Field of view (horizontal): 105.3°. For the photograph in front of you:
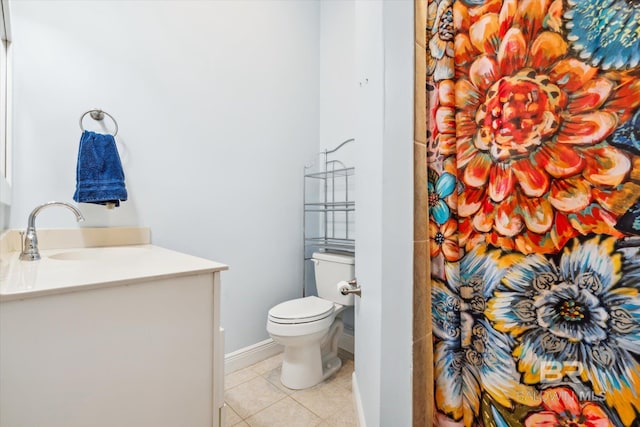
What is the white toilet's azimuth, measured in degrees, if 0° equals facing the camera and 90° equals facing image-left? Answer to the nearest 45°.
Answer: approximately 45°

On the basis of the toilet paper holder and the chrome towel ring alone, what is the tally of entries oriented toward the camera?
1

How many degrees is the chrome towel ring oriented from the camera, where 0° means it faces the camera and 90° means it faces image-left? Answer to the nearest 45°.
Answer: approximately 0°

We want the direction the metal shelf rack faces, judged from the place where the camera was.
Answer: facing the viewer and to the left of the viewer

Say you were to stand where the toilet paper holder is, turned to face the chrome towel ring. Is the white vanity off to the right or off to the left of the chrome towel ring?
left

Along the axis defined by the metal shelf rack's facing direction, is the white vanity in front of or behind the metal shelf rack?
in front

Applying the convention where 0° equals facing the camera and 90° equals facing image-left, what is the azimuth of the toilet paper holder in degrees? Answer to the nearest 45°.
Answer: approximately 90°

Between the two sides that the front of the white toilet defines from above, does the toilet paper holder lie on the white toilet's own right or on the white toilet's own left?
on the white toilet's own left

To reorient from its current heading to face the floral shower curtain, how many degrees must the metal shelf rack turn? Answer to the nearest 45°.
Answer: approximately 45° to its left

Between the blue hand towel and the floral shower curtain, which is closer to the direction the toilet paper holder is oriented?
the blue hand towel
